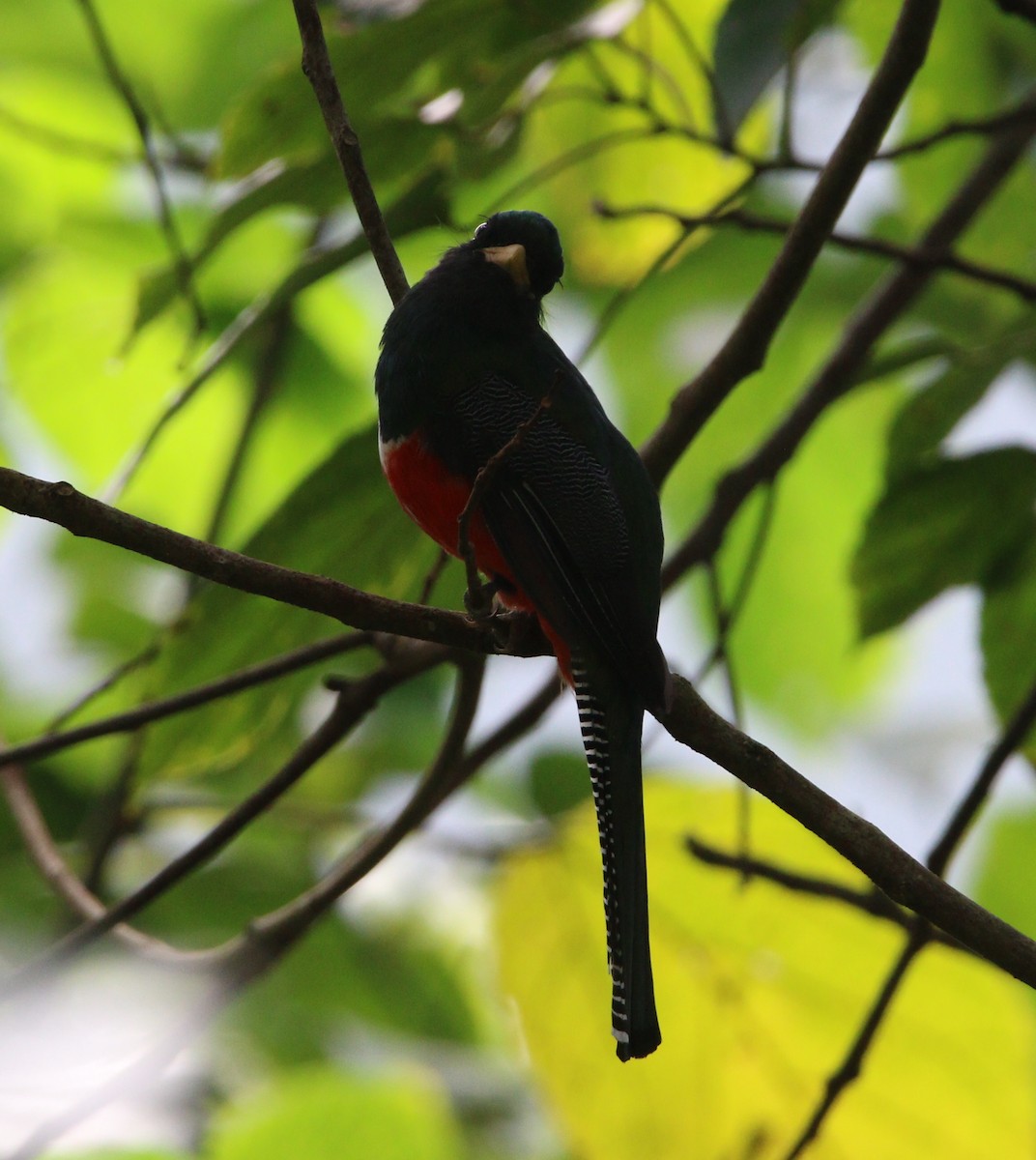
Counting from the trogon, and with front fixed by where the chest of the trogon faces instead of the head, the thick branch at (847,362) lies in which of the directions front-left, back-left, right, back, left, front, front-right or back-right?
back-right
